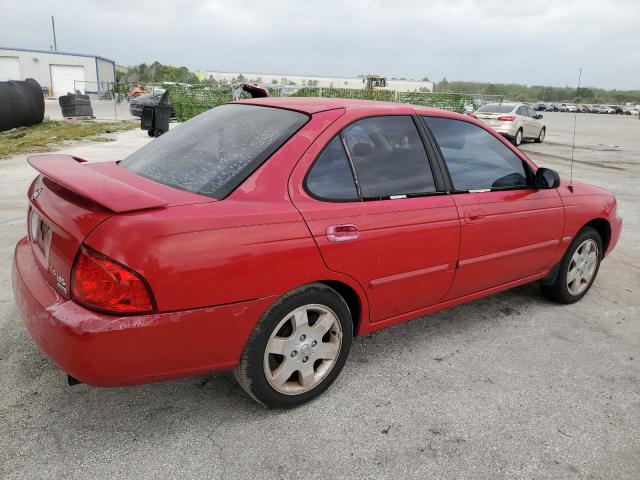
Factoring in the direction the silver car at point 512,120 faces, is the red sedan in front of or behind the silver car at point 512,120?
behind

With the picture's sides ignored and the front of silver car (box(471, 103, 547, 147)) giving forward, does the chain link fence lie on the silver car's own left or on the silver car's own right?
on the silver car's own left

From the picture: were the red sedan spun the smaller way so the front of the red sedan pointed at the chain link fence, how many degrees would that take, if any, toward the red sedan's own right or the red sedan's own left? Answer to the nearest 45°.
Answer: approximately 45° to the red sedan's own left

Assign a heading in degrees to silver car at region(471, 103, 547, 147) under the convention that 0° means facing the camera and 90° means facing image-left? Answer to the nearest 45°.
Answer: approximately 225°

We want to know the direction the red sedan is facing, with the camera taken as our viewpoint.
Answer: facing away from the viewer and to the right of the viewer

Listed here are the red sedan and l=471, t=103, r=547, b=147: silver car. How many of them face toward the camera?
0
